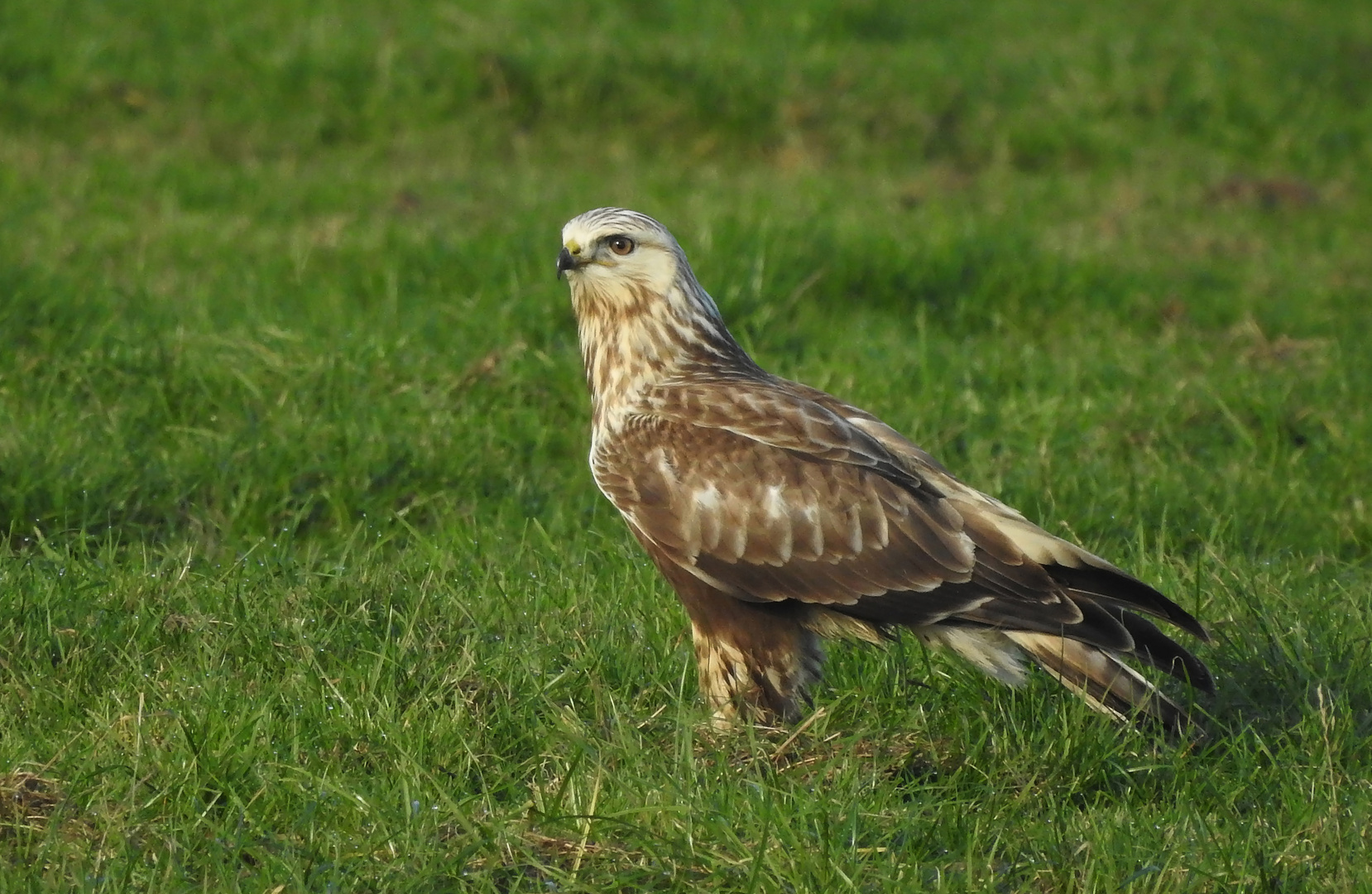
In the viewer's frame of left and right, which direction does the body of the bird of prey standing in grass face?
facing to the left of the viewer
